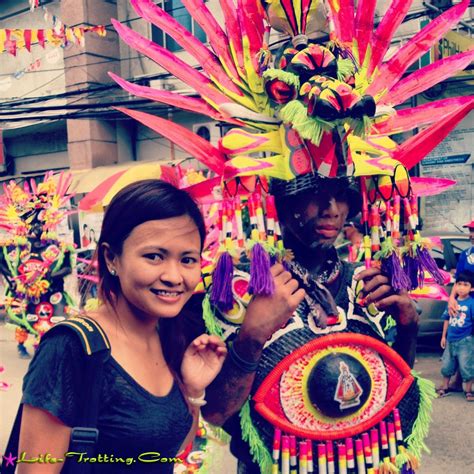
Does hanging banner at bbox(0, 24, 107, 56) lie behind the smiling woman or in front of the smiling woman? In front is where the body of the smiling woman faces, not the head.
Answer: behind

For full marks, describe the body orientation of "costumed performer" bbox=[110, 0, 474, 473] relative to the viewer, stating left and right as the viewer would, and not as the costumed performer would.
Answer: facing the viewer

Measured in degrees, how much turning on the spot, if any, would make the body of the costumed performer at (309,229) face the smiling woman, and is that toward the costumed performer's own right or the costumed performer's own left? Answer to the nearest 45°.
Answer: approximately 45° to the costumed performer's own right

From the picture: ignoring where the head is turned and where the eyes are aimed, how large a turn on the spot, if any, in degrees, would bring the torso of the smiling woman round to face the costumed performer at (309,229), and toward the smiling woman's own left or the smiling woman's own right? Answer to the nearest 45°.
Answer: approximately 90° to the smiling woman's own left

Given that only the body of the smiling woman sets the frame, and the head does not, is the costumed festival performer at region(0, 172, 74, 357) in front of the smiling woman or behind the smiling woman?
behind

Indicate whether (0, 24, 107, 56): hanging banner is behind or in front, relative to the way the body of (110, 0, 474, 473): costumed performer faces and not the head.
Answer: behind

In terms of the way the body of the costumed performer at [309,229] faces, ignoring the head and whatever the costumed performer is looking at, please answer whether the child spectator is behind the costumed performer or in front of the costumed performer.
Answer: behind

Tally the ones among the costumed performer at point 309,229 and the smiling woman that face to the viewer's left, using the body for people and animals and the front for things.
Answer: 0

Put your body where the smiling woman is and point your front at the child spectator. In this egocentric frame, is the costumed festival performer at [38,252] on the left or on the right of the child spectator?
left

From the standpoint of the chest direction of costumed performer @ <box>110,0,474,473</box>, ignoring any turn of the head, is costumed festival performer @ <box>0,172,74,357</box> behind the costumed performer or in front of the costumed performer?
behind

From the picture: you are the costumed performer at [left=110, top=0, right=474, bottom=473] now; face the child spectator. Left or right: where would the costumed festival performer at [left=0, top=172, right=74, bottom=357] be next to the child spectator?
left

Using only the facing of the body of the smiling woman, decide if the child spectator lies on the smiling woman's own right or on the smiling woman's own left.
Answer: on the smiling woman's own left

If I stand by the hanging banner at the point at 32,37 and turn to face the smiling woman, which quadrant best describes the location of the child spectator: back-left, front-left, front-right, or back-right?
front-left

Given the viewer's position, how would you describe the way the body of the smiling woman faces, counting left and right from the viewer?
facing the viewer and to the right of the viewer
